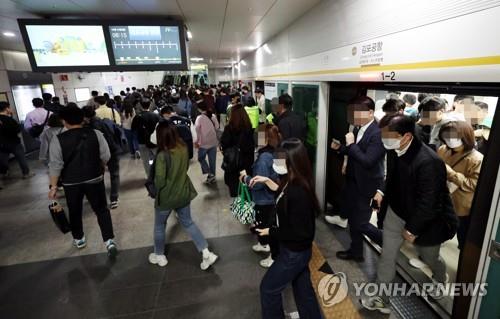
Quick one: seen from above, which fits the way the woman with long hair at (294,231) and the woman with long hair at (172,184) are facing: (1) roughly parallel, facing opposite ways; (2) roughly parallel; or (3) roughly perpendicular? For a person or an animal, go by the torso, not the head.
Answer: roughly parallel

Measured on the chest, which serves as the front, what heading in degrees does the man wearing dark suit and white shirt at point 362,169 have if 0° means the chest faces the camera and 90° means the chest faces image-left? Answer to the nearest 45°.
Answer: approximately 90°

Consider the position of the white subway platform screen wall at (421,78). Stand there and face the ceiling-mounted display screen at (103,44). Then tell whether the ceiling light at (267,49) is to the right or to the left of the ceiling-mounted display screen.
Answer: right

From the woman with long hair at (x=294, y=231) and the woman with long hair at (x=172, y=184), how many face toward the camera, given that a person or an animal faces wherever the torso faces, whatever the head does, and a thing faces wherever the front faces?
0

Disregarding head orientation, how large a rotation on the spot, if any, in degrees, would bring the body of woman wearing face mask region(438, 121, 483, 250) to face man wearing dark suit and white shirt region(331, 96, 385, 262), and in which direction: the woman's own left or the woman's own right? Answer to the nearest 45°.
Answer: approximately 45° to the woman's own right

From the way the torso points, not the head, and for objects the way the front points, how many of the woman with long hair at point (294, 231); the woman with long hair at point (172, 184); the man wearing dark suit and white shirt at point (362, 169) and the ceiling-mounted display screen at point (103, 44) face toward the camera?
1

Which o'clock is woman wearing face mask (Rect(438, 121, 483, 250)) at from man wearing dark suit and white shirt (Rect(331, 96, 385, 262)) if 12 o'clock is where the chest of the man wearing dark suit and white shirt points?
The woman wearing face mask is roughly at 6 o'clock from the man wearing dark suit and white shirt.

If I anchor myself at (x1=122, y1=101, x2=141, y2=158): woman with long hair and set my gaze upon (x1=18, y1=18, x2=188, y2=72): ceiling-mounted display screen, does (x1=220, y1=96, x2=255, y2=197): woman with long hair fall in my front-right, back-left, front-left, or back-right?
front-left

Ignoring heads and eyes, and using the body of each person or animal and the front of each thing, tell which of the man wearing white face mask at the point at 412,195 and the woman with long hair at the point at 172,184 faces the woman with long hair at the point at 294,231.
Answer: the man wearing white face mask

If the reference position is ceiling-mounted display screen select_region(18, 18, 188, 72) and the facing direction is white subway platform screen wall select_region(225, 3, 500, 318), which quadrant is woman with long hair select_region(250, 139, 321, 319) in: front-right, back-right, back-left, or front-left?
front-right

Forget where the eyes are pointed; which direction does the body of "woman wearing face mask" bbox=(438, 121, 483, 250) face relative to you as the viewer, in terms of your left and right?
facing the viewer and to the left of the viewer

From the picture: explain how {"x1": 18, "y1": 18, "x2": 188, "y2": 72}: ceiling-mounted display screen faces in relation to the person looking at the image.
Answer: facing the viewer

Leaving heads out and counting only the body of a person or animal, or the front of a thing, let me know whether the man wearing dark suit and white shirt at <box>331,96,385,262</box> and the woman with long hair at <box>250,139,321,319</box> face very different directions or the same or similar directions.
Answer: same or similar directions

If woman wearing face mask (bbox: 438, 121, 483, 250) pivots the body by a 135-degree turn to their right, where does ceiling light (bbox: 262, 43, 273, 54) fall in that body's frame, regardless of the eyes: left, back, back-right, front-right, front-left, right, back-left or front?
front-left

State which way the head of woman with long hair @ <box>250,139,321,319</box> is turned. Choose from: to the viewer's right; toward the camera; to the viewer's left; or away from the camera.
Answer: to the viewer's left

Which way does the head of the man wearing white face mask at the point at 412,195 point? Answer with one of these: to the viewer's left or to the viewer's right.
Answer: to the viewer's left

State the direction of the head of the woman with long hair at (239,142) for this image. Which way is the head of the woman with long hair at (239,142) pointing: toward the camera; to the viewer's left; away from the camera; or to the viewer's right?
away from the camera

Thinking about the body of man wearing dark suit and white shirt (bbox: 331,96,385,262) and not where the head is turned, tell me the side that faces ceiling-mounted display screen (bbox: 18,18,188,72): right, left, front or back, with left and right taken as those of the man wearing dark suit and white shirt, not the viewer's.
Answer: front
